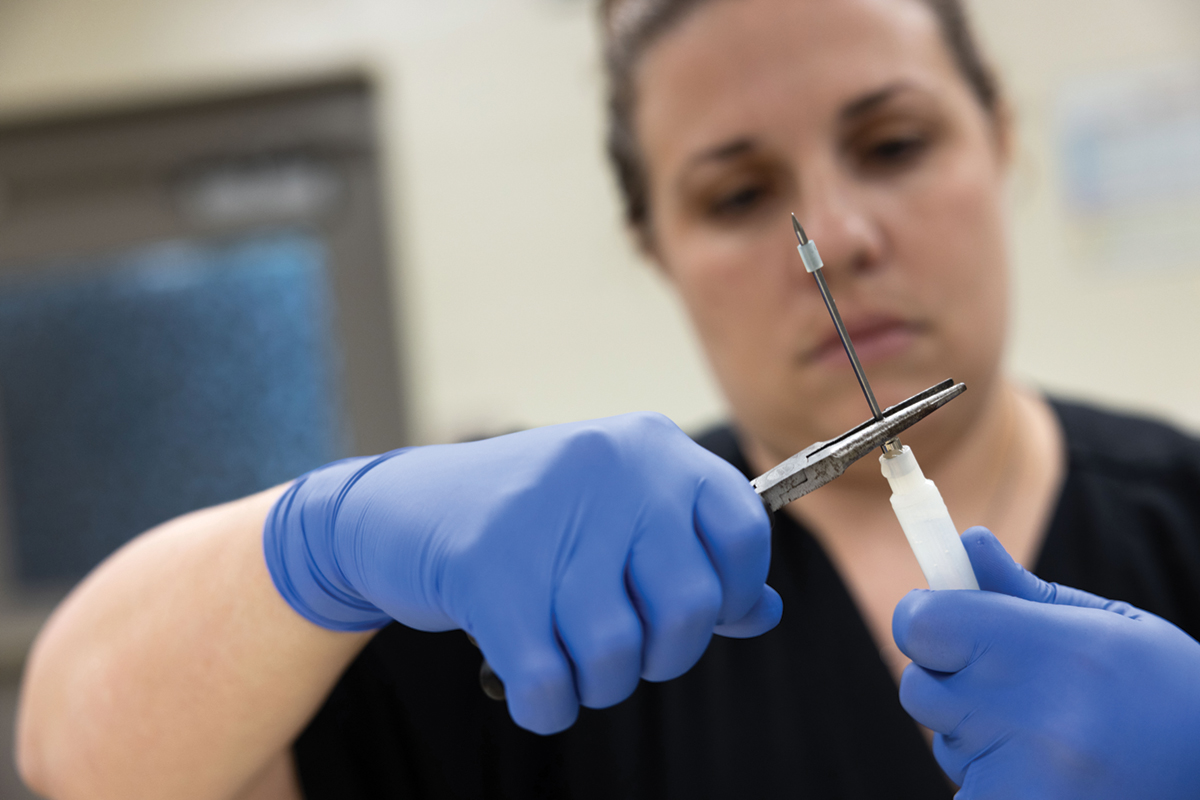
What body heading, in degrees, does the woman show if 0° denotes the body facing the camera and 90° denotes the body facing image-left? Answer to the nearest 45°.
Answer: approximately 0°

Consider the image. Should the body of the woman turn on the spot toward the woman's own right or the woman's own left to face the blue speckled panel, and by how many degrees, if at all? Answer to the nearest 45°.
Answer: approximately 135° to the woman's own right

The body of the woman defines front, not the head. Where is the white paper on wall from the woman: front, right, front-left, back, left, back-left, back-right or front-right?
back-left
